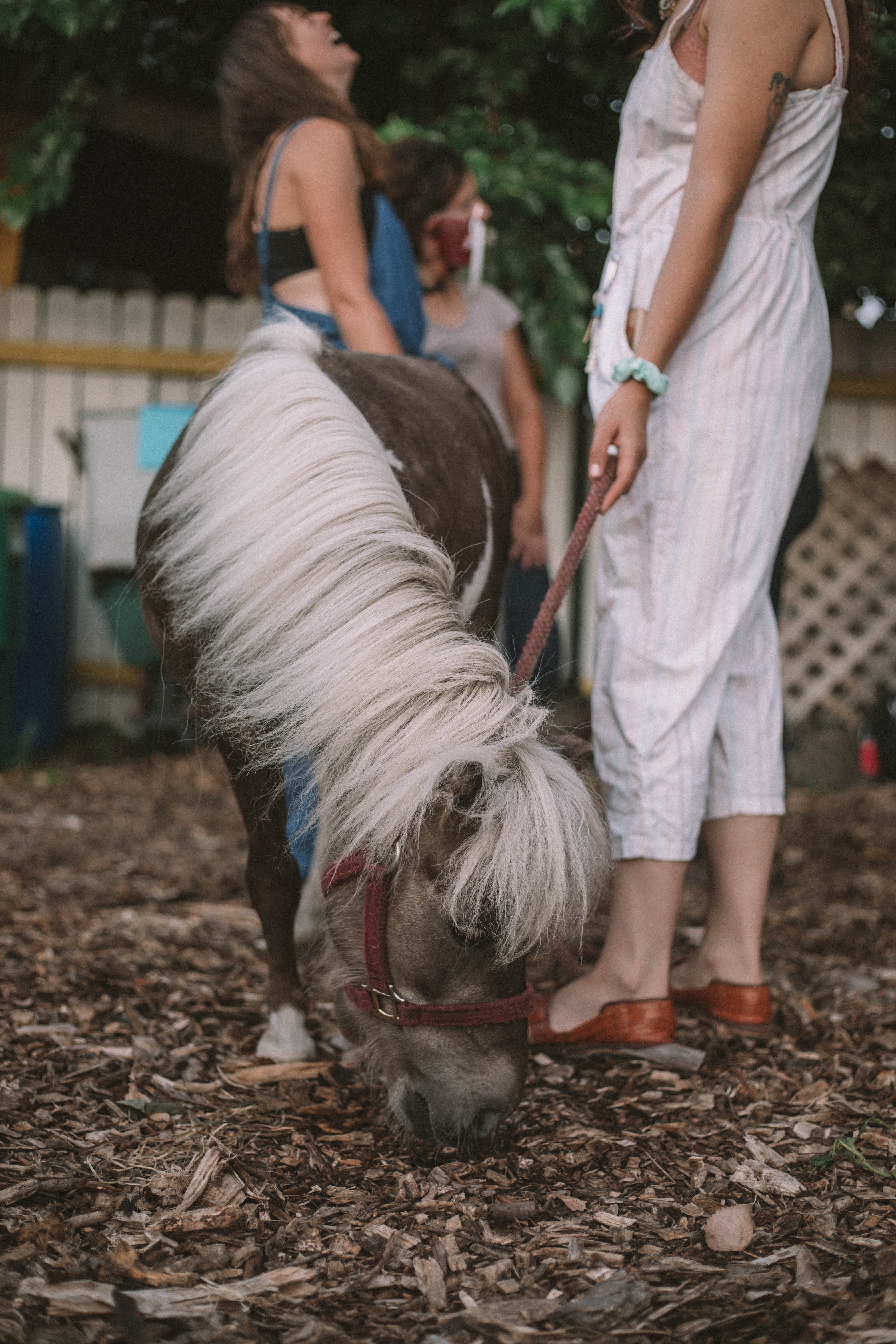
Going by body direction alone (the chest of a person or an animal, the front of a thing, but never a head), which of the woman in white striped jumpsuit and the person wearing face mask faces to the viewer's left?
the woman in white striped jumpsuit

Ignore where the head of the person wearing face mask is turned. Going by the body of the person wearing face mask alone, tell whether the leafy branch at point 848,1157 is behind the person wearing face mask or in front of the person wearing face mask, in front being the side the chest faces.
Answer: in front

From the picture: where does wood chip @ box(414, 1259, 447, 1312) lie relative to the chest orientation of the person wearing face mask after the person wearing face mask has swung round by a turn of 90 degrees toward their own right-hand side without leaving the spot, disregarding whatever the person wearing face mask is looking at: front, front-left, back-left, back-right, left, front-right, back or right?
front-left

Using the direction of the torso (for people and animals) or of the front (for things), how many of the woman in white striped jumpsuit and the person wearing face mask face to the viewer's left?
1

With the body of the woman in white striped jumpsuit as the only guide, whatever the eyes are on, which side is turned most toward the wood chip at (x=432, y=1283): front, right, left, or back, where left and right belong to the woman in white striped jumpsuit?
left

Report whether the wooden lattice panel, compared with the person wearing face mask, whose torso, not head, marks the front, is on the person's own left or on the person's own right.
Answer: on the person's own left

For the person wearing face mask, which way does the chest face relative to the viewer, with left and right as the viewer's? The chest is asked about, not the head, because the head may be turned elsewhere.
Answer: facing the viewer and to the right of the viewer

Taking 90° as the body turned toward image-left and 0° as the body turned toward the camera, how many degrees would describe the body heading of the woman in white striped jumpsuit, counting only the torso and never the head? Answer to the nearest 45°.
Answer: approximately 90°

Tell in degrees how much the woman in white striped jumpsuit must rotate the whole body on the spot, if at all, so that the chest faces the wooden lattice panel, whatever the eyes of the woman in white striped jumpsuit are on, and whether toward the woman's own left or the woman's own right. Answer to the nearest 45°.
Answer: approximately 90° to the woman's own right

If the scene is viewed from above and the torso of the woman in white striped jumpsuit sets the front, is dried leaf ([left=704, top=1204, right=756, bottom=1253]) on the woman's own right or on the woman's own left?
on the woman's own left
